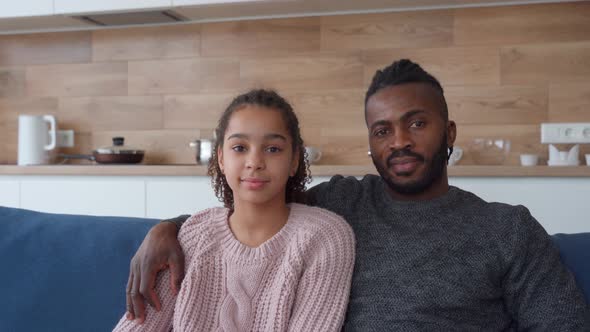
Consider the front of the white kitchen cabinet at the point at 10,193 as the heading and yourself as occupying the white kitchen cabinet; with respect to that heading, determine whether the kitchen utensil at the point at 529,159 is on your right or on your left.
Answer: on your left

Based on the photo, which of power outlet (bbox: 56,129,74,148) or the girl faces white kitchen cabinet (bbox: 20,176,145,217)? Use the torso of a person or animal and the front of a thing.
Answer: the power outlet

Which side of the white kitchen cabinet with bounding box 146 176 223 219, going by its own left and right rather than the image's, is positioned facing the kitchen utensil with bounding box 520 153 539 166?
left

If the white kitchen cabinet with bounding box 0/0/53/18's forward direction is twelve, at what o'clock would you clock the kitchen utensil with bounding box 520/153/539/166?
The kitchen utensil is roughly at 10 o'clock from the white kitchen cabinet.

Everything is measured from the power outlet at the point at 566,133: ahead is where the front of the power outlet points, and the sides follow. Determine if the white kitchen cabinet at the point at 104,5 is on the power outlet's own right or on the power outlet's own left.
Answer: on the power outlet's own right

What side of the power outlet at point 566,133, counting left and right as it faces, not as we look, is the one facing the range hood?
right
